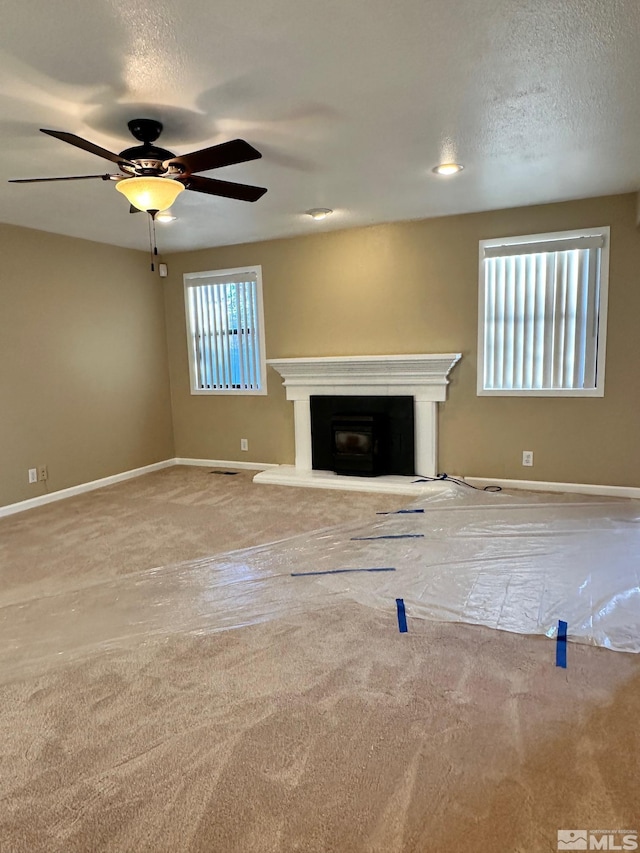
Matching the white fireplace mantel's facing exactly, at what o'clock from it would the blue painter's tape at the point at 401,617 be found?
The blue painter's tape is roughly at 12 o'clock from the white fireplace mantel.

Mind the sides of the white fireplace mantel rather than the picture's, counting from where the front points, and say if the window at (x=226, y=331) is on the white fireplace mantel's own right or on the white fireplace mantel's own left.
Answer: on the white fireplace mantel's own right

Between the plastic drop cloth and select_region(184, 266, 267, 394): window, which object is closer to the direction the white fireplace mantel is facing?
the plastic drop cloth

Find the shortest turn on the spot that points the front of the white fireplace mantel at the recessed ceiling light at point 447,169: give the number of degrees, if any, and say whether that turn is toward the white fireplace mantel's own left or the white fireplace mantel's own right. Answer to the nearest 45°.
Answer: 0° — it already faces it

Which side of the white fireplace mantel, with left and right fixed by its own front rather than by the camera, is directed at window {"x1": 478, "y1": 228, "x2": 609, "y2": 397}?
left

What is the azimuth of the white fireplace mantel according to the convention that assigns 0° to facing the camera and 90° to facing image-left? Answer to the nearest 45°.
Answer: approximately 0°

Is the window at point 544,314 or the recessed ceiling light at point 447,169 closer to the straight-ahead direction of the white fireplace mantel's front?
the recessed ceiling light

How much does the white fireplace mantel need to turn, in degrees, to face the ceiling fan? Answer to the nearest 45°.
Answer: approximately 45° to its right
